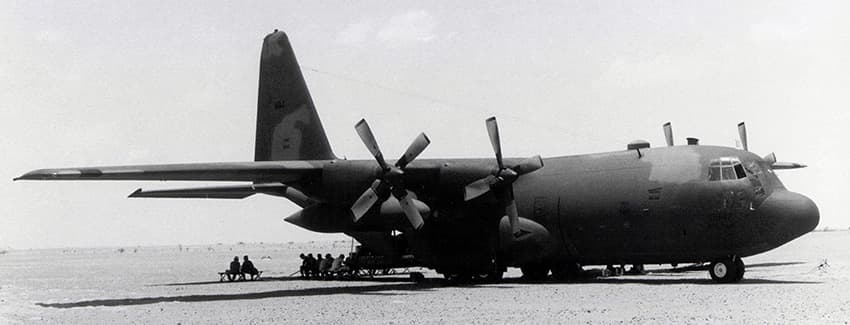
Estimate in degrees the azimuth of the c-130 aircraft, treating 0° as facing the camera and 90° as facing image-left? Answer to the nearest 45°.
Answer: approximately 315°

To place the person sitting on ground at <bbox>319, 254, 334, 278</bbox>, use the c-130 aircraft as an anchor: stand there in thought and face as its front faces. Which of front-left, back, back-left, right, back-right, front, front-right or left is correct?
back

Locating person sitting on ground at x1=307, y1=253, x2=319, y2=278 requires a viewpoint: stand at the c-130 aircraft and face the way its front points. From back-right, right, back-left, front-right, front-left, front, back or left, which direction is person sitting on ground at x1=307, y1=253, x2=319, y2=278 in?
back

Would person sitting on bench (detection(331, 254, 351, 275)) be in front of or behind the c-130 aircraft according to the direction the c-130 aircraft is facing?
behind

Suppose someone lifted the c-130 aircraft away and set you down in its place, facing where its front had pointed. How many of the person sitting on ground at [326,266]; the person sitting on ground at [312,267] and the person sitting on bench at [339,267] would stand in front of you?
0
